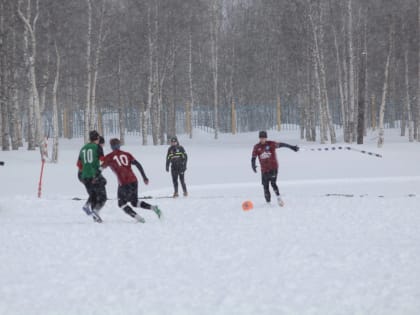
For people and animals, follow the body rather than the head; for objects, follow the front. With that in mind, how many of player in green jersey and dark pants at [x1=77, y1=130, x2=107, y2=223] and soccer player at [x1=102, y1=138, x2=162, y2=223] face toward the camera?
0

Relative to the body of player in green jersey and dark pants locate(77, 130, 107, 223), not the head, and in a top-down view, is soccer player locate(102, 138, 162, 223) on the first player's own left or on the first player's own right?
on the first player's own right

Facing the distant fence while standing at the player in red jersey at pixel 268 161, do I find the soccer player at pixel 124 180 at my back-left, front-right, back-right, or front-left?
back-left

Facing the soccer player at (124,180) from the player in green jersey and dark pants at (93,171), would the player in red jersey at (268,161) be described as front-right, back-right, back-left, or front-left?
front-left

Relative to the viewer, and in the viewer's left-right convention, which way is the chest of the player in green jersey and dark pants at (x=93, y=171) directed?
facing away from the viewer and to the right of the viewer

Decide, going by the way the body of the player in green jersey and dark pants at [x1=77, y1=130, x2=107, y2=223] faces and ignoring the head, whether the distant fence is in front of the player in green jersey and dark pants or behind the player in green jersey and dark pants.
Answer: in front
